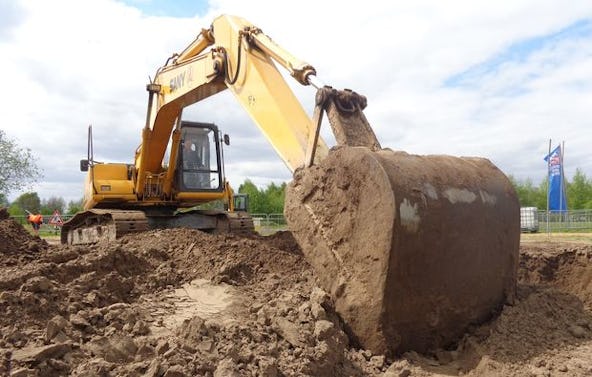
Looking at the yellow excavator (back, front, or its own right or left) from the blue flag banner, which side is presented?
left

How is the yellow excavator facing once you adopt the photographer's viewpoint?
facing the viewer and to the right of the viewer

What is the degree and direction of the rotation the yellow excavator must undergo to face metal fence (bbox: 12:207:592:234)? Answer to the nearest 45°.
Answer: approximately 90° to its left

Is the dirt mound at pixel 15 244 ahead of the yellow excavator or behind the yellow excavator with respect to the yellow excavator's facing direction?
behind
